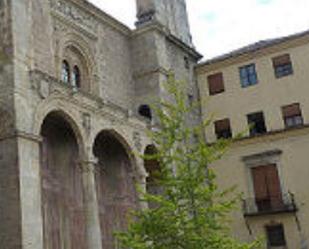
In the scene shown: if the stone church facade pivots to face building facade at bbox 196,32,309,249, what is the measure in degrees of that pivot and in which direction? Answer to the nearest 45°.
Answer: approximately 90° to its left

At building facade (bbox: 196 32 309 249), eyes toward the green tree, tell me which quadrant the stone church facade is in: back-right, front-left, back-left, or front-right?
front-right

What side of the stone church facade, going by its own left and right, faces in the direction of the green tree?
front

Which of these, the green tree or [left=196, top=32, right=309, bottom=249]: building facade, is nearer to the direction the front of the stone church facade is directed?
the green tree
